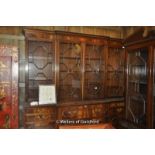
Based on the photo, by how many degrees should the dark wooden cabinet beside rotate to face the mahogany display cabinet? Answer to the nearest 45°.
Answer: approximately 45° to its right

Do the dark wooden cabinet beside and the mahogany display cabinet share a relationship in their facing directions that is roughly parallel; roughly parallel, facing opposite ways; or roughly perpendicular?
roughly perpendicular

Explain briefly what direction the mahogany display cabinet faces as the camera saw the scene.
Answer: facing the viewer and to the right of the viewer

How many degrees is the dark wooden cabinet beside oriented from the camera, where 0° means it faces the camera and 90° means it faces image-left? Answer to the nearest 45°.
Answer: approximately 45°

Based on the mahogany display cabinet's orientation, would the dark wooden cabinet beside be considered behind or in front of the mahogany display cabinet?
in front

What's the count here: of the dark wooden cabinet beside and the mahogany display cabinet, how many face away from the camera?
0
